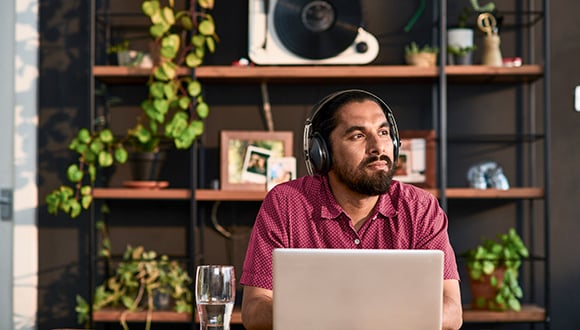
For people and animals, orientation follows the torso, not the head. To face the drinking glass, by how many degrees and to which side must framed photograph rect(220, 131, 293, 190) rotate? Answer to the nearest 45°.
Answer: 0° — it already faces it

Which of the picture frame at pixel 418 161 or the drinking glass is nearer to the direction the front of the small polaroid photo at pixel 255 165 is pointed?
the drinking glass

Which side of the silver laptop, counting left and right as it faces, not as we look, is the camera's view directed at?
back

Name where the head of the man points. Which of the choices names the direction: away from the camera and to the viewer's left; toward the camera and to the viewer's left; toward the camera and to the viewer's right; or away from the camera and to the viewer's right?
toward the camera and to the viewer's right

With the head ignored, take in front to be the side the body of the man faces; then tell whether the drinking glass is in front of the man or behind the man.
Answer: in front

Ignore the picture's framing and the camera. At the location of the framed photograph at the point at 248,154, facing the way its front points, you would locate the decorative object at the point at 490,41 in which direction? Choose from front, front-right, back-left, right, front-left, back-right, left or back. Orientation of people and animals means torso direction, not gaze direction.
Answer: left

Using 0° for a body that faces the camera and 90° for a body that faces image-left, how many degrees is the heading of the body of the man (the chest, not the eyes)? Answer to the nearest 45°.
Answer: approximately 0°

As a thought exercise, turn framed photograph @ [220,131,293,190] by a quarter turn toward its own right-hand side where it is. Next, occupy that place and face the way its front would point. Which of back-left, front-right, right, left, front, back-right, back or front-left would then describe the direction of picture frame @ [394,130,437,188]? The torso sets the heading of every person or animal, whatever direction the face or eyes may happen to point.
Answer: back

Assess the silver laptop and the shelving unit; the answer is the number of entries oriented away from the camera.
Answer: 1

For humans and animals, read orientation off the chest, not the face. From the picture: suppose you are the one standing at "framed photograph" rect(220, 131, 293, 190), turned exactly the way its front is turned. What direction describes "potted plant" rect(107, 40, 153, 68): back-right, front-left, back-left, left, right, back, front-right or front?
right

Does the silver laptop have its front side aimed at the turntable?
yes

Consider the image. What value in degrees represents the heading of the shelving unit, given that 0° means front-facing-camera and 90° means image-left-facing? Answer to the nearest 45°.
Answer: approximately 0°

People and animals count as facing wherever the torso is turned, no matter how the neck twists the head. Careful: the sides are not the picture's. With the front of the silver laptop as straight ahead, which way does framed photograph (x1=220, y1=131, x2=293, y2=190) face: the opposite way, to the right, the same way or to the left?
the opposite way
